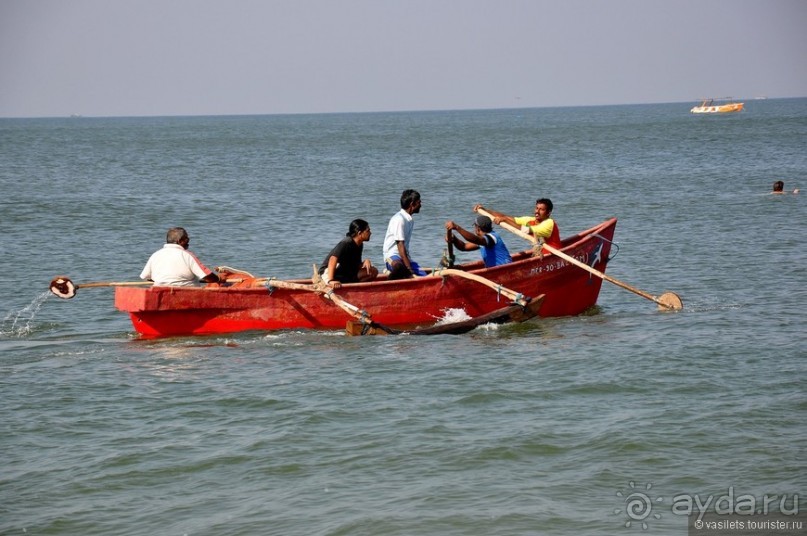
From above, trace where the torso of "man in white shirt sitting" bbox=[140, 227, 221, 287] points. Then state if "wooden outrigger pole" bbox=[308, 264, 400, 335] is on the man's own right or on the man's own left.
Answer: on the man's own right

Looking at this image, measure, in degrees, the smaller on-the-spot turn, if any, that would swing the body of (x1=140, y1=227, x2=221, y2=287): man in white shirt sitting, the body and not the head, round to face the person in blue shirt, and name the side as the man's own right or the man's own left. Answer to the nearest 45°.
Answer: approximately 45° to the man's own right

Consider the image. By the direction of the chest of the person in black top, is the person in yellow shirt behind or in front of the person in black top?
in front

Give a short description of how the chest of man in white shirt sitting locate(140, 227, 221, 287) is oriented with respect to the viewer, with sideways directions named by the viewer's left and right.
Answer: facing away from the viewer and to the right of the viewer

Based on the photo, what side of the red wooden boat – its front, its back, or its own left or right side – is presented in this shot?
right

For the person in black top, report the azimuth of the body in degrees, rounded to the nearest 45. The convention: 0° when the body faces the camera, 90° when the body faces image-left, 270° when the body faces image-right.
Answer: approximately 270°

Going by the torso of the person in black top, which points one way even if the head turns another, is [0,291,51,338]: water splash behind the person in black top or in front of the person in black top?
behind

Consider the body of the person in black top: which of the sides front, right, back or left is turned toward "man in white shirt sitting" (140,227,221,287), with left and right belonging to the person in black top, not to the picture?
back

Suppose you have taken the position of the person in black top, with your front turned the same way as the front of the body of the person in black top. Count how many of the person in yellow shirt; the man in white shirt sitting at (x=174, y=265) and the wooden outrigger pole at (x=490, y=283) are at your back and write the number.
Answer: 1

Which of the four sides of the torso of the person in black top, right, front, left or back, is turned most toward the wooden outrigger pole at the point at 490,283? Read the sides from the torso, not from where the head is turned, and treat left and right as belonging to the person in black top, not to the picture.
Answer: front
